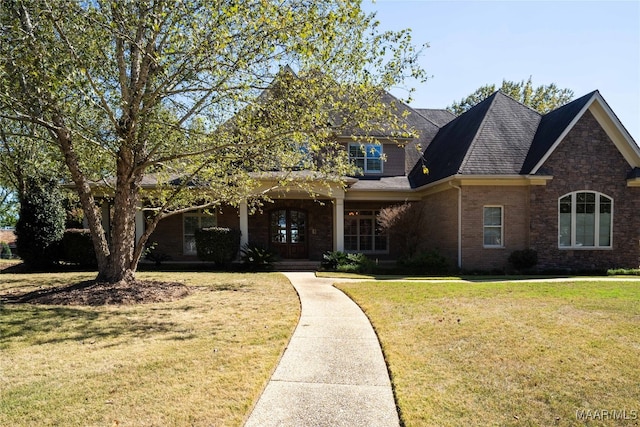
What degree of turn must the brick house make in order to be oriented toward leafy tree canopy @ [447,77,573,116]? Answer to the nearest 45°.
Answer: approximately 180°

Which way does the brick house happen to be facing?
toward the camera

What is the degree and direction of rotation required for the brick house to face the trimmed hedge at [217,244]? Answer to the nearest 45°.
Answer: approximately 90° to its right

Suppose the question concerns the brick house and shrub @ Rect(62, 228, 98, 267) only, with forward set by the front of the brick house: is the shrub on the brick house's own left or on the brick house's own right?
on the brick house's own right

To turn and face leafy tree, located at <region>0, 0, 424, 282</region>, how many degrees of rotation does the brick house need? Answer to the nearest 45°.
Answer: approximately 45° to its right

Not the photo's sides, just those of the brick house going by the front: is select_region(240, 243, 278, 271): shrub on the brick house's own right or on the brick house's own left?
on the brick house's own right

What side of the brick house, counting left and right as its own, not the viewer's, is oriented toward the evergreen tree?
right

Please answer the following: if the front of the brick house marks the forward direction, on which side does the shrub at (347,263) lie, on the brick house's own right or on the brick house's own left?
on the brick house's own right
